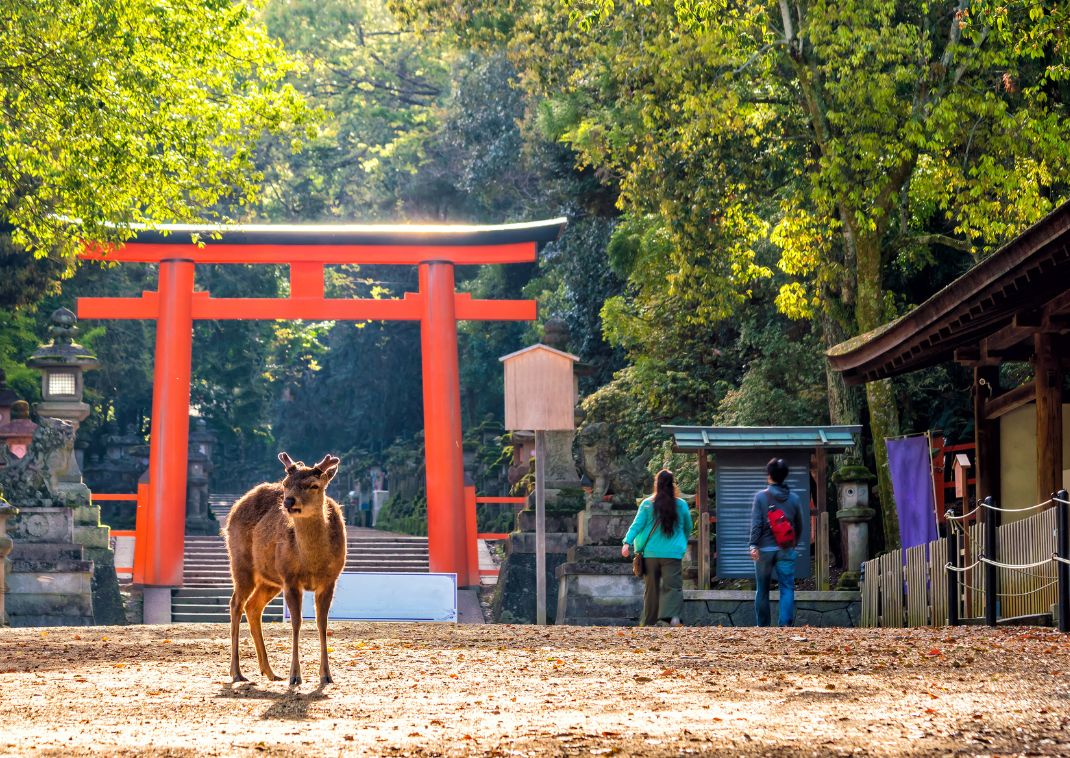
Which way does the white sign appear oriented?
toward the camera

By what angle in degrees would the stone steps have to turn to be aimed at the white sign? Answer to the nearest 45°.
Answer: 0° — it already faces it

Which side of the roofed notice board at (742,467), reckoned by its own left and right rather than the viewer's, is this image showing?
front

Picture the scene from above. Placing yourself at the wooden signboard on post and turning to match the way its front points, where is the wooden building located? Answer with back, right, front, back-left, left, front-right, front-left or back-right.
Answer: front-left

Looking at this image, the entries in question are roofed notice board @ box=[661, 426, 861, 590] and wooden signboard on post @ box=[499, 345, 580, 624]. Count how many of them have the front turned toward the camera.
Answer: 2

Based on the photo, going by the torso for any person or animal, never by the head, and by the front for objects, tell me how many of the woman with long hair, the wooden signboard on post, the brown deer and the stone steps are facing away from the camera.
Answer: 1

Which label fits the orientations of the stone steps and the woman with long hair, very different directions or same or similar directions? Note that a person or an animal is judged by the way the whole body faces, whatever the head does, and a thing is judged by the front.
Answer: very different directions

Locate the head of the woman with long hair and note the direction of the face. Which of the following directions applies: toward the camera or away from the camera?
away from the camera

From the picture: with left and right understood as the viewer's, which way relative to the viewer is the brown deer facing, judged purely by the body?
facing the viewer and to the right of the viewer

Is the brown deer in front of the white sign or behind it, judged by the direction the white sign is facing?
in front

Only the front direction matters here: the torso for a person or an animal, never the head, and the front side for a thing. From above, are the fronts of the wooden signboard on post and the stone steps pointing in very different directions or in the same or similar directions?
same or similar directions

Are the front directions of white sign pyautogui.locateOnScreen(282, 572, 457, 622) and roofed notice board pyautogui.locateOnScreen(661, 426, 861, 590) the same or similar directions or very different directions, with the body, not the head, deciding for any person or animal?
same or similar directions

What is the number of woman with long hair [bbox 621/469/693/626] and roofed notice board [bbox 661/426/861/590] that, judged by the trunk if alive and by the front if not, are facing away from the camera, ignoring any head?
1

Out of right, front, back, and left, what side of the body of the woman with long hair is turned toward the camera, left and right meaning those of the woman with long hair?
back

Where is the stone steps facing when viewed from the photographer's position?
facing the viewer
